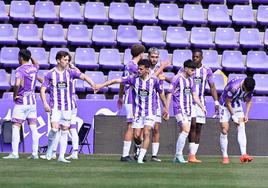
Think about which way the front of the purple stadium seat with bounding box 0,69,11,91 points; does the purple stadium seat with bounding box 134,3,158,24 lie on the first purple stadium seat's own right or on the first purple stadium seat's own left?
on the first purple stadium seat's own left

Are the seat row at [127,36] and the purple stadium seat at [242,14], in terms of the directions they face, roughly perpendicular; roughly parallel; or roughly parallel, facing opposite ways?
roughly parallel

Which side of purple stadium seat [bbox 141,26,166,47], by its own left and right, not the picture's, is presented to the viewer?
front

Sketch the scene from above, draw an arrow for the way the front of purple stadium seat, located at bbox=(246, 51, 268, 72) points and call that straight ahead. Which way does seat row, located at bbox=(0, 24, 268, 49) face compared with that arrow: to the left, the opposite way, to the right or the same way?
the same way

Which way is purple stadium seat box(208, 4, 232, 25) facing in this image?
toward the camera

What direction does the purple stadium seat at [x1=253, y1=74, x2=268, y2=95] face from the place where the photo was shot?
facing the viewer

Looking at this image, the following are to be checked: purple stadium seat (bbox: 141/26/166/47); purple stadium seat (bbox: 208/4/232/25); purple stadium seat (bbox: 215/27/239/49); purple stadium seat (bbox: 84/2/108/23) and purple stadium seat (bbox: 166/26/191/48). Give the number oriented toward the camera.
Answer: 5

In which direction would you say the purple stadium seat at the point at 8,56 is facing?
toward the camera

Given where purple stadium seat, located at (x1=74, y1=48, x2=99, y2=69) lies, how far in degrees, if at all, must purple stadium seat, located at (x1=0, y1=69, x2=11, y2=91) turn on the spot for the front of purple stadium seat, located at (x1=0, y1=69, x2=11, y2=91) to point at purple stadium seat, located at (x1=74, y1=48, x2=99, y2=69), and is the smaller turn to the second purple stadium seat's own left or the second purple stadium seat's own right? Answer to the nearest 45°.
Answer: approximately 90° to the second purple stadium seat's own left

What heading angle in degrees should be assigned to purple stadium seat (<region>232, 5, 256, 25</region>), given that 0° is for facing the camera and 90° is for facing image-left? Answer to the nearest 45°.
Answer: approximately 0°

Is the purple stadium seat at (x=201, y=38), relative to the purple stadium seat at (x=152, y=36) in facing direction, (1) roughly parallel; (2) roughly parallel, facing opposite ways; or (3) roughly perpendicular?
roughly parallel

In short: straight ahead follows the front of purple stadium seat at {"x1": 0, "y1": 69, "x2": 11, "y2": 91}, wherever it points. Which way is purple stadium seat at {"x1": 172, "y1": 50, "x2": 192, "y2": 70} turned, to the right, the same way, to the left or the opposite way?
the same way

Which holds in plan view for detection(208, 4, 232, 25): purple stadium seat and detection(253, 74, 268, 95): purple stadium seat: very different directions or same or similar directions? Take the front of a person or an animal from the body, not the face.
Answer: same or similar directions

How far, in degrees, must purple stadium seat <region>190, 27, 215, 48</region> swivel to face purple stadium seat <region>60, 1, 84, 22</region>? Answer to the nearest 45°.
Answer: approximately 90° to its right

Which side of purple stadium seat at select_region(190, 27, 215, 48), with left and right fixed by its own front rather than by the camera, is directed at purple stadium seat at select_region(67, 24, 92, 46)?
right

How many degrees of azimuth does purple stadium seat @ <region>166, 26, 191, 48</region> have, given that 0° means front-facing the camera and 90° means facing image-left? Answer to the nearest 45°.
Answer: approximately 0°

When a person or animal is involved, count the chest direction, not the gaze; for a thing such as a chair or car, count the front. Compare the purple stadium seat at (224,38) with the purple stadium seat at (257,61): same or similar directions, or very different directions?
same or similar directions
